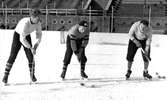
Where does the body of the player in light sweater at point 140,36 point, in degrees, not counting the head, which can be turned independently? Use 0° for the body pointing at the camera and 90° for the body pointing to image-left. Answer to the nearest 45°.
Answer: approximately 315°

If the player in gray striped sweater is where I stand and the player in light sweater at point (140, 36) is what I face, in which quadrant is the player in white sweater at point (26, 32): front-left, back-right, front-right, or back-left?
back-right

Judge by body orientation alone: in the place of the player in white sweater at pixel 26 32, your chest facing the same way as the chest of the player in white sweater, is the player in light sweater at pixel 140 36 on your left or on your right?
on your left

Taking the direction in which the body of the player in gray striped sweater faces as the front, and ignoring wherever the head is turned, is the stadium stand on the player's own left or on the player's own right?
on the player's own left

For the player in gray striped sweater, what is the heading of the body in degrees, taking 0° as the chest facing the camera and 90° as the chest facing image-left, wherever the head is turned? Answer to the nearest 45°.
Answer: approximately 315°

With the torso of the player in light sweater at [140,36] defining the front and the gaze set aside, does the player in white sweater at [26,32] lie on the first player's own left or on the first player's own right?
on the first player's own right

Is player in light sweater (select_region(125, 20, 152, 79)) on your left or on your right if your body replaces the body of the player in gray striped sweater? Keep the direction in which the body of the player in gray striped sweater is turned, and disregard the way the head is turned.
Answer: on your left

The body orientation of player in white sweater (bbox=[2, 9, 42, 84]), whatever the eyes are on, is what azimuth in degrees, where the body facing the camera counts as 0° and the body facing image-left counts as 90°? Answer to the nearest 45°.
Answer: approximately 315°

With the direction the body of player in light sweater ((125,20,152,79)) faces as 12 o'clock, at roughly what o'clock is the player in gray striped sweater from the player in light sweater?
The player in gray striped sweater is roughly at 4 o'clock from the player in light sweater.
